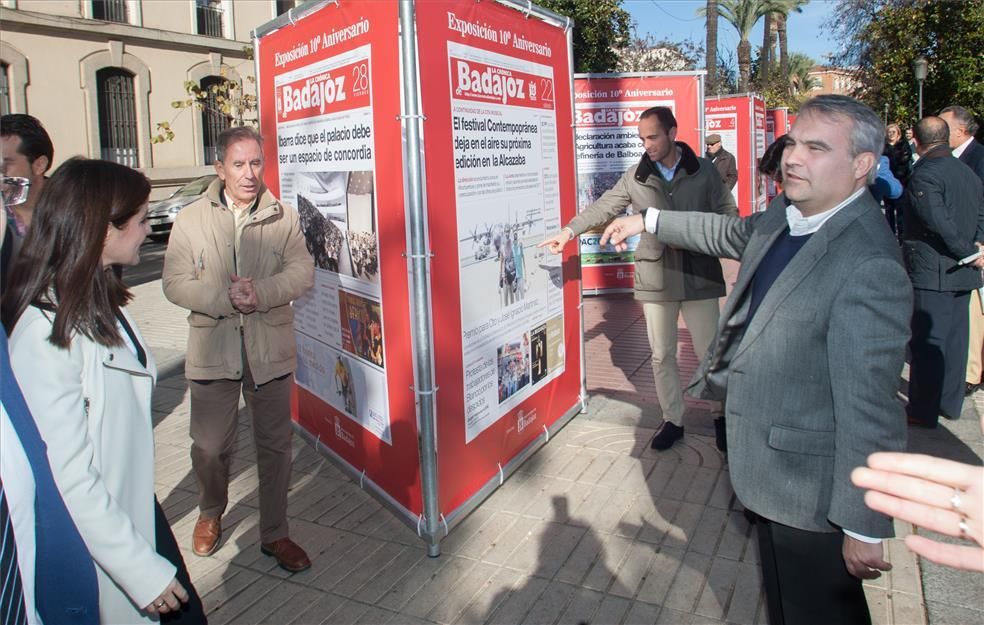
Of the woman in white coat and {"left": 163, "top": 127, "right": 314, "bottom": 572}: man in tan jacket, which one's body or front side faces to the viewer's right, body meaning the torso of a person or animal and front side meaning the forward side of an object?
the woman in white coat

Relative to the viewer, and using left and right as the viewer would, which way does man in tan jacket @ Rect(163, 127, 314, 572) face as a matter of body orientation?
facing the viewer

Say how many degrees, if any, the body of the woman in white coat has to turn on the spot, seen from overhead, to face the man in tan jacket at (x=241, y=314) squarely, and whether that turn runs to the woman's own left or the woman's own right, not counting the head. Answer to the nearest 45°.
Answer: approximately 90° to the woman's own left

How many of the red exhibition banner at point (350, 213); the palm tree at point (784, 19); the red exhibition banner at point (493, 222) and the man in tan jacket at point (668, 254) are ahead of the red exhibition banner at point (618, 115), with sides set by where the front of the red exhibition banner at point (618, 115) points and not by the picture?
3

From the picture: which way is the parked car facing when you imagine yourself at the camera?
facing the viewer and to the left of the viewer

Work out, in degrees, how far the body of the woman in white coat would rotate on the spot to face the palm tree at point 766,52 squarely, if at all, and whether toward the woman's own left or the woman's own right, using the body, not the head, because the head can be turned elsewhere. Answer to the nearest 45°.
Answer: approximately 45° to the woman's own left

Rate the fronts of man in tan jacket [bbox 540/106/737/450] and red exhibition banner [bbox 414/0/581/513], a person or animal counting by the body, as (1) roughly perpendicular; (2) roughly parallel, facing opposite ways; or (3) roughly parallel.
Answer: roughly perpendicular

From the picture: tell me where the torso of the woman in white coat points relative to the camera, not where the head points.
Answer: to the viewer's right
